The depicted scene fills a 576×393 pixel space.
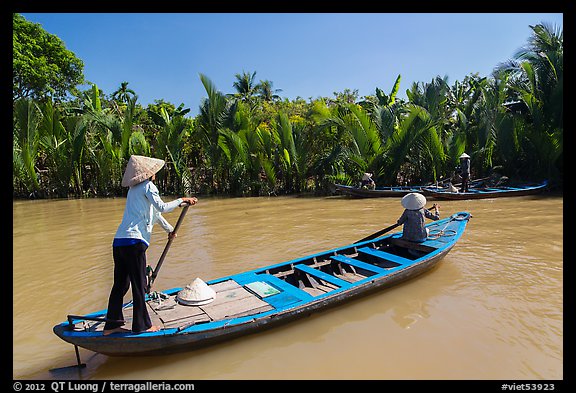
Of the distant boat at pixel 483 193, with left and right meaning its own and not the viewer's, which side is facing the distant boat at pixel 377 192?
back

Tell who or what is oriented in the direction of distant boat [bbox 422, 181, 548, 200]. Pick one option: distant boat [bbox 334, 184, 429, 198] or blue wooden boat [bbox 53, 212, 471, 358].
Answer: the blue wooden boat

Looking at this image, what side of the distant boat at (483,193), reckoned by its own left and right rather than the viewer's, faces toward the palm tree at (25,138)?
back

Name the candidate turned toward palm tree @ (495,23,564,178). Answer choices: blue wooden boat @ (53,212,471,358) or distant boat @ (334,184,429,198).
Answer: the blue wooden boat

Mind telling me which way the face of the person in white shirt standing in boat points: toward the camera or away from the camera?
away from the camera

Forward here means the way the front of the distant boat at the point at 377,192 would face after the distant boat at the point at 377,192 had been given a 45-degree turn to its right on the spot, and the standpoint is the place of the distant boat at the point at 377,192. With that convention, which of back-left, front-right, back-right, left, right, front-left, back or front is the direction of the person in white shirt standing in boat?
back-left

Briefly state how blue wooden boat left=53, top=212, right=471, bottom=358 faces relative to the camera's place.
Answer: facing away from the viewer and to the right of the viewer

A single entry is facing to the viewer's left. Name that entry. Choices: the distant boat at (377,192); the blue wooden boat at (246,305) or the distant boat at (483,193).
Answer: the distant boat at (377,192)

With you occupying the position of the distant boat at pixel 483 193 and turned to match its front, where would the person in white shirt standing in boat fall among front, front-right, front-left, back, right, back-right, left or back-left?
right

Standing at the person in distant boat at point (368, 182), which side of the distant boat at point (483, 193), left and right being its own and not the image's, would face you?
back

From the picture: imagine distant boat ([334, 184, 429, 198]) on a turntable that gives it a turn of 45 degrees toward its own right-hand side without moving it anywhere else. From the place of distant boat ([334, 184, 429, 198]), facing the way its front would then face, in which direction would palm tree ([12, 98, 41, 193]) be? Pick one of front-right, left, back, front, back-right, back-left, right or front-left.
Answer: front-left

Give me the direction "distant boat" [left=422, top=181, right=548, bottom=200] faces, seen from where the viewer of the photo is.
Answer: facing to the right of the viewer

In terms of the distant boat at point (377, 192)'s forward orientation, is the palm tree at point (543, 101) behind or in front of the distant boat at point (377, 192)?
behind

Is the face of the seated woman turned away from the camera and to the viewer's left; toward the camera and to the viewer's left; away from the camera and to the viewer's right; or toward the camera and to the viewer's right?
away from the camera and to the viewer's right

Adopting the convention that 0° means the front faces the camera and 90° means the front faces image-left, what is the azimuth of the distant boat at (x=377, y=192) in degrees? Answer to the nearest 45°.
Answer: approximately 90°
